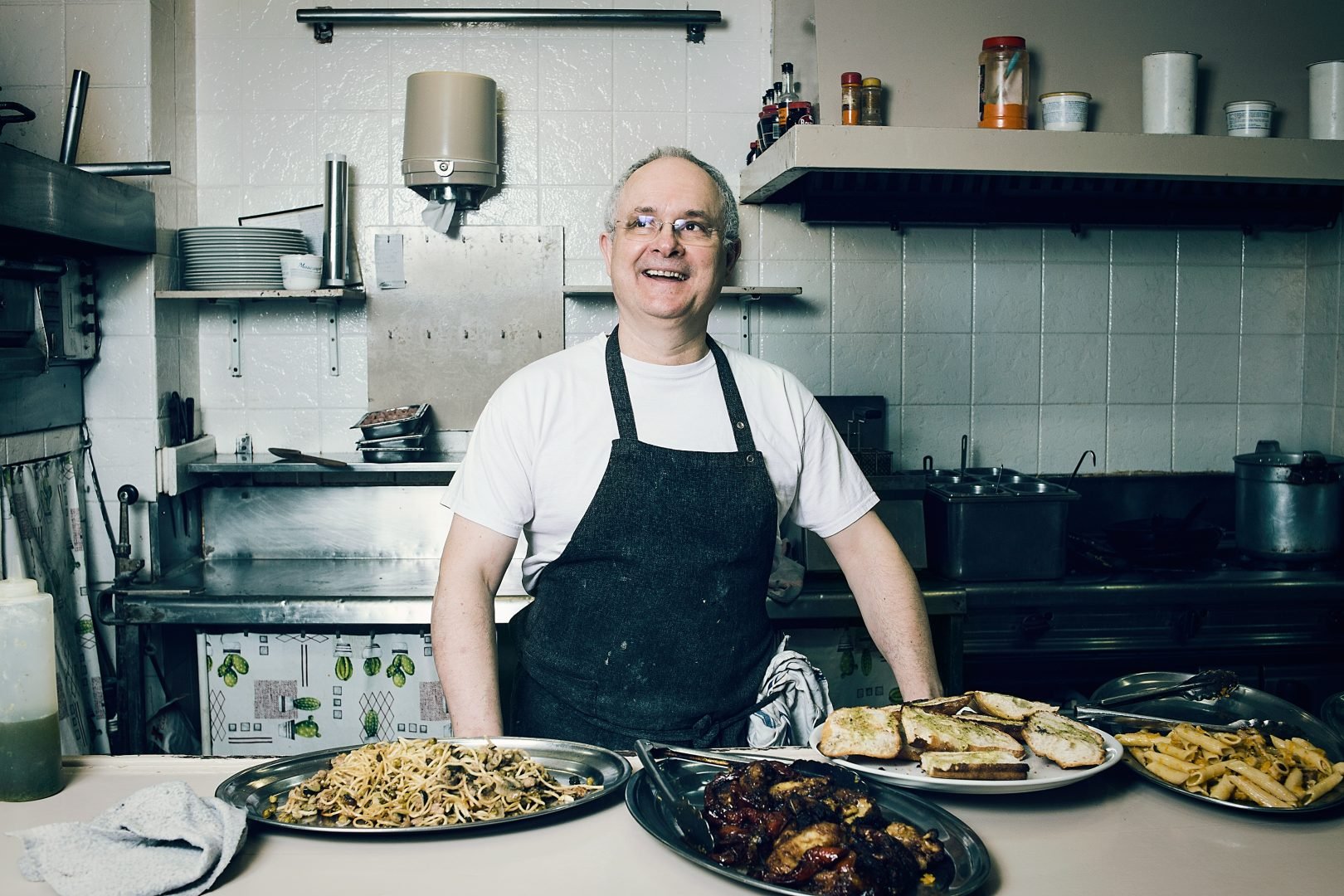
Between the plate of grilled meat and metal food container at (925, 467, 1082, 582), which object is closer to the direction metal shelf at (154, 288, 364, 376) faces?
the plate of grilled meat

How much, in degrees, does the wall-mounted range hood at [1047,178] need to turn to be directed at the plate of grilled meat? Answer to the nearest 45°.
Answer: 0° — it already faces it

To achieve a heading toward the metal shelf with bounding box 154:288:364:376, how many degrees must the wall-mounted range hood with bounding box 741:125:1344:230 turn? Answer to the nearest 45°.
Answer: approximately 90° to its right

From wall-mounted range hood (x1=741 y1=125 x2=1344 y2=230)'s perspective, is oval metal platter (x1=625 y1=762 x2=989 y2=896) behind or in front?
in front

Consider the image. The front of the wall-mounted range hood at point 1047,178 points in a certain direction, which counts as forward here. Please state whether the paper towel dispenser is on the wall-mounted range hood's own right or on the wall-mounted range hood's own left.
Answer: on the wall-mounted range hood's own right

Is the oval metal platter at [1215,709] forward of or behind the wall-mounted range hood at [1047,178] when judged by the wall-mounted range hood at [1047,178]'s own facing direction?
forward

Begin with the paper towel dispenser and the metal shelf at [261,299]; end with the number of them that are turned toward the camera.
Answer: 2

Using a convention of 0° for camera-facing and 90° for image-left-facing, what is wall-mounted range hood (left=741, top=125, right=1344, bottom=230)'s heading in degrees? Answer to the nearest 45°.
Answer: approximately 0°
